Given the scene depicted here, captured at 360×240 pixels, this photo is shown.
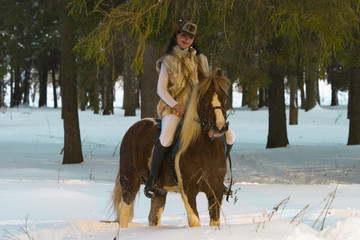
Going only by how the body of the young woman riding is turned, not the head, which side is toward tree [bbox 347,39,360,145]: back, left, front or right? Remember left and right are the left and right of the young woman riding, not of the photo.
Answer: left

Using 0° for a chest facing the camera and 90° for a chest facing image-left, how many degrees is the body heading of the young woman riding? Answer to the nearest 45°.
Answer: approximately 315°

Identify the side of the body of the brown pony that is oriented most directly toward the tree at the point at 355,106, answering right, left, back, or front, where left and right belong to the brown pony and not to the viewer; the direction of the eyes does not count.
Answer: left

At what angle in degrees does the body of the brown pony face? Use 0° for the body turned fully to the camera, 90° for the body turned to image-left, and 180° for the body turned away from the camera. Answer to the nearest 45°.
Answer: approximately 315°
